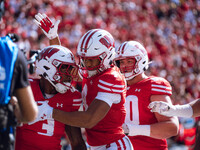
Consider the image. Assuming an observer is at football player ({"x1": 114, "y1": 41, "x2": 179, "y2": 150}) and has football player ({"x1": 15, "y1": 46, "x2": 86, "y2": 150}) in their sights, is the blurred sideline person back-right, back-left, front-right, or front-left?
front-left

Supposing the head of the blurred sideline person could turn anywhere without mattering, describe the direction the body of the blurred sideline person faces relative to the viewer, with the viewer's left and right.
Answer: facing away from the viewer

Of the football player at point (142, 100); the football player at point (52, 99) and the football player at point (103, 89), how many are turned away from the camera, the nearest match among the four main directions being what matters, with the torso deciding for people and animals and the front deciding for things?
0

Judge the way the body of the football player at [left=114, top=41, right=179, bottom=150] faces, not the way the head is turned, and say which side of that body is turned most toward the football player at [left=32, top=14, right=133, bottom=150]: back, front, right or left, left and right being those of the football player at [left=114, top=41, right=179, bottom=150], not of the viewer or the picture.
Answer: front

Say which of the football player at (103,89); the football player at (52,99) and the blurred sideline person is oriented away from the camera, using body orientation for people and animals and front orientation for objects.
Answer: the blurred sideline person

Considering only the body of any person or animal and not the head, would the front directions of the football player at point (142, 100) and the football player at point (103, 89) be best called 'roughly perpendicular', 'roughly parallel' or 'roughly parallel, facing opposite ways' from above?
roughly parallel

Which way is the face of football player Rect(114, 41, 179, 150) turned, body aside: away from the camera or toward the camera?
toward the camera

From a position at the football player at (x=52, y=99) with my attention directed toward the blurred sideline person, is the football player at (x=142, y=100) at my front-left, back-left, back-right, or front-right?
back-left

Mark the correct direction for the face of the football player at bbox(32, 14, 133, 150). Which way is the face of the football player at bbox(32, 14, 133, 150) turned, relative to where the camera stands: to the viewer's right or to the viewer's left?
to the viewer's left

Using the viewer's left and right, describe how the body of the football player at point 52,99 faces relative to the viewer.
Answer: facing the viewer and to the right of the viewer

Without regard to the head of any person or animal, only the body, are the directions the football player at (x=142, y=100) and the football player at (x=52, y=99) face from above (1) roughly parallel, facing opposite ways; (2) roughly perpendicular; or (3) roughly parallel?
roughly parallel

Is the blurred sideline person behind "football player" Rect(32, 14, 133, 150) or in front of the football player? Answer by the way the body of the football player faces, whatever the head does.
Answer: in front

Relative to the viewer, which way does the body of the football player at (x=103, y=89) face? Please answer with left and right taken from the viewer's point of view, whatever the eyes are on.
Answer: facing the viewer and to the left of the viewer

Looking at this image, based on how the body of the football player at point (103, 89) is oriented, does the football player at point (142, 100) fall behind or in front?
behind
